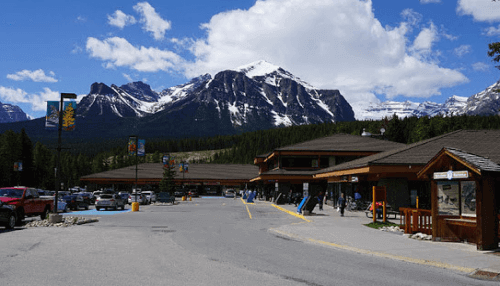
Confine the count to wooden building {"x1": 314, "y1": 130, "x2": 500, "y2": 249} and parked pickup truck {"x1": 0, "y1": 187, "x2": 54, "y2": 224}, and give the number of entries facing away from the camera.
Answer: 0

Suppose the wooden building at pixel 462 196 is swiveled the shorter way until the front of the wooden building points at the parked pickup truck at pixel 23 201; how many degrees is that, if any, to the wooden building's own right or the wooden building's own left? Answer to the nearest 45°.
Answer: approximately 45° to the wooden building's own right

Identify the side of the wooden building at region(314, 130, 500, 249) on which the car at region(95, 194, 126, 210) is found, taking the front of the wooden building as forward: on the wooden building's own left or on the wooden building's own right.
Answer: on the wooden building's own right

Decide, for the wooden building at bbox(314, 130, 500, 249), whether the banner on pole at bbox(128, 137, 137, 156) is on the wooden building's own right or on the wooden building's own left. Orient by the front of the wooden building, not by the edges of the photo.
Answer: on the wooden building's own right

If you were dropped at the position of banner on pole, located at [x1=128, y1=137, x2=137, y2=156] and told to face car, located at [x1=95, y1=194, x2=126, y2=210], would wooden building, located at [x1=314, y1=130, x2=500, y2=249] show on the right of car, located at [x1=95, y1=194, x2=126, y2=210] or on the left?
left

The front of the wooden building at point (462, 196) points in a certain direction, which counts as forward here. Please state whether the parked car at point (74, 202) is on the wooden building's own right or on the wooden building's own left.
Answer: on the wooden building's own right

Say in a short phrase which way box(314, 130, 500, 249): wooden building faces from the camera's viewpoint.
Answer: facing the viewer and to the left of the viewer

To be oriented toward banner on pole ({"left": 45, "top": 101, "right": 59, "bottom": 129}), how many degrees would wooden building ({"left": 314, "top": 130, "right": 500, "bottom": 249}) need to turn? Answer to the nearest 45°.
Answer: approximately 45° to its right
